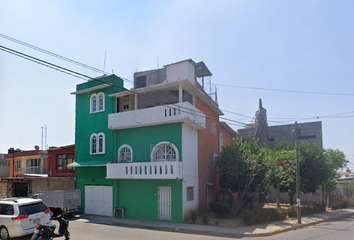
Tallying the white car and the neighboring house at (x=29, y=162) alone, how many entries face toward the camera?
1

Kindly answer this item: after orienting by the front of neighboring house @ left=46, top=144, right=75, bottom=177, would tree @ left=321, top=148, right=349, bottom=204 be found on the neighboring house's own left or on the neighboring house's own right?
on the neighboring house's own left

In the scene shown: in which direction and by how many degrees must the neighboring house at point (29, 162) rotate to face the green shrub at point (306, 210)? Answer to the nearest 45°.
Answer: approximately 45° to its left

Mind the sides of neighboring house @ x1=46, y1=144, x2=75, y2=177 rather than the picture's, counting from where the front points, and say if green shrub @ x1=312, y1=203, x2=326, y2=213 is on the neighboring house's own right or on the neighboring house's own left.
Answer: on the neighboring house's own left

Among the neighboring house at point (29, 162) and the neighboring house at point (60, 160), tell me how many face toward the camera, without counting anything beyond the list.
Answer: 2

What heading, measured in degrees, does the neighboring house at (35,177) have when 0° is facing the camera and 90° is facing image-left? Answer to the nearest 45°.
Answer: approximately 0°

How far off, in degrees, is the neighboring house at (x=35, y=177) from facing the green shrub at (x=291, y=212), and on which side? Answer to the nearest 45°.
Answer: approximately 45° to its left

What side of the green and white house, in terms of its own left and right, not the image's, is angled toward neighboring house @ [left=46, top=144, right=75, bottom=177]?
right
